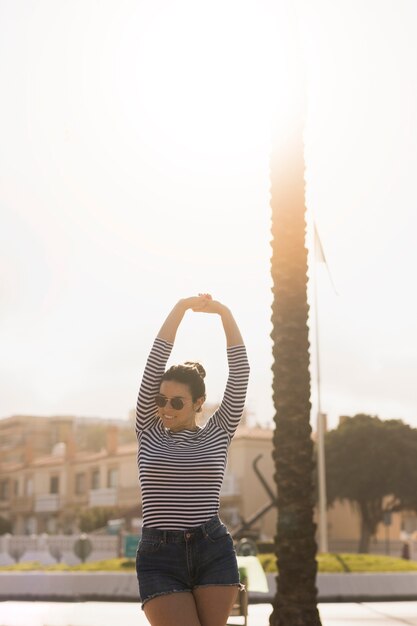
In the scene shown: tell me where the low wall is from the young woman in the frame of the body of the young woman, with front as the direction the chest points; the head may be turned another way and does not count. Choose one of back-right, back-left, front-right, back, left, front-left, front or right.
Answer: back

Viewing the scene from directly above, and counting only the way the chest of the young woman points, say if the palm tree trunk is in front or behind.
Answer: behind

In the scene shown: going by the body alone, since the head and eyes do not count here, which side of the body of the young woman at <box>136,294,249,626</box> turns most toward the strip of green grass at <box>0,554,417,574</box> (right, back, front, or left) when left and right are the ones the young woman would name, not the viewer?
back

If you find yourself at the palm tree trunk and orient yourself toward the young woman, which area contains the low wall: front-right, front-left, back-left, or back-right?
back-right

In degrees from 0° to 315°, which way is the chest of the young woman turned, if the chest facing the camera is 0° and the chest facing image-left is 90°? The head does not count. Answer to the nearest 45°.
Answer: approximately 0°
